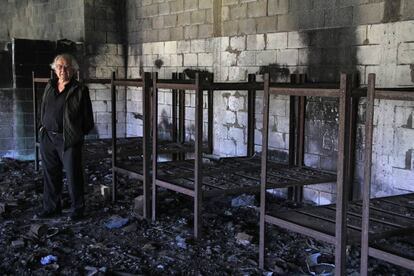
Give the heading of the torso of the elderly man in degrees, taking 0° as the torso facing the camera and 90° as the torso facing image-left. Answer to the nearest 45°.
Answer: approximately 45°
